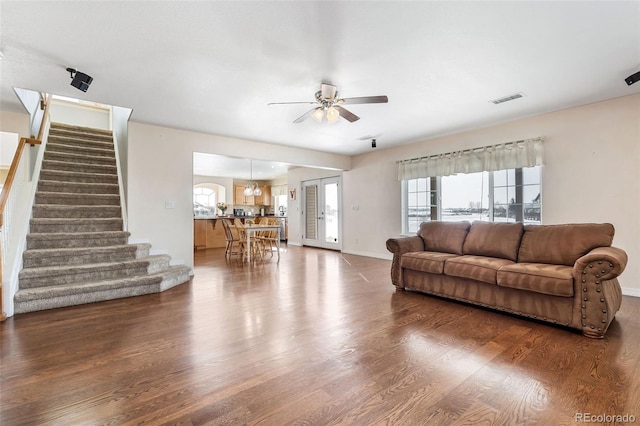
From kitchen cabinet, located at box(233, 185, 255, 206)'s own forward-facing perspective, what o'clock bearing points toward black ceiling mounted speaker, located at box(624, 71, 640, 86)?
The black ceiling mounted speaker is roughly at 11 o'clock from the kitchen cabinet.

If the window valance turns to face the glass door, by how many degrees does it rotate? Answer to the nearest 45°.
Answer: approximately 90° to its right

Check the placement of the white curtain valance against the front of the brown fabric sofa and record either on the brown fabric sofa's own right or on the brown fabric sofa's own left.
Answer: on the brown fabric sofa's own right

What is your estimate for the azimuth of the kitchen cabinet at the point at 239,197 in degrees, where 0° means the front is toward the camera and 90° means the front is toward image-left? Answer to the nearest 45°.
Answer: approximately 0°

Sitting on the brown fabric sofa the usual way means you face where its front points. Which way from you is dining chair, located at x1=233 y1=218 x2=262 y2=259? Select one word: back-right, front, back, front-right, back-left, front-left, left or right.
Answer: front-right

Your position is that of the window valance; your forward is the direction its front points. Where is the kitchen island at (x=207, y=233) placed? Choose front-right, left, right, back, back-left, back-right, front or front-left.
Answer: front-right

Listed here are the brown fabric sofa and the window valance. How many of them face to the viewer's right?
0
